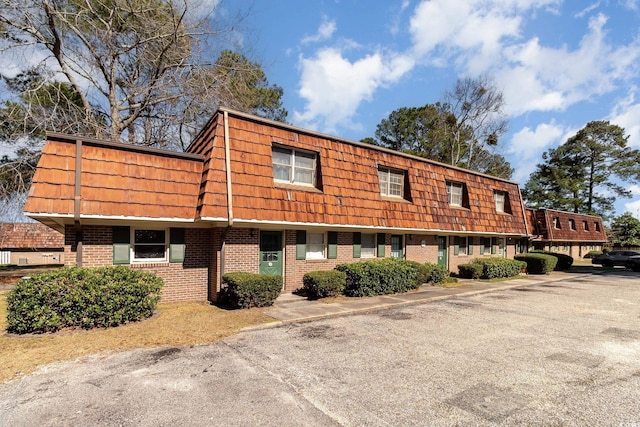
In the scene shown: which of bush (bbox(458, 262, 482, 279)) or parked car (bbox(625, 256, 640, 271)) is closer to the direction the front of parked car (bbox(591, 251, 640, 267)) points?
the bush

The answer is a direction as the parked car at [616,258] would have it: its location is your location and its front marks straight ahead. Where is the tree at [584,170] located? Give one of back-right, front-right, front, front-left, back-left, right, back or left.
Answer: right

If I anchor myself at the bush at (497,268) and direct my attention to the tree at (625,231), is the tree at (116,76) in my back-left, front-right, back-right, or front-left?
back-left

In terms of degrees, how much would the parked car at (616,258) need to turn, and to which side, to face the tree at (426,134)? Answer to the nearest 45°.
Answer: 0° — it already faces it

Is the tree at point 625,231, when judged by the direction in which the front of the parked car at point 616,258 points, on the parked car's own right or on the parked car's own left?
on the parked car's own right

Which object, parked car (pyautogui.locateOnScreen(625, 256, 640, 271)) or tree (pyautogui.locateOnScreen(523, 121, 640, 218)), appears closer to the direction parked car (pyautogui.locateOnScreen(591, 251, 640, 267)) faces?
the tree

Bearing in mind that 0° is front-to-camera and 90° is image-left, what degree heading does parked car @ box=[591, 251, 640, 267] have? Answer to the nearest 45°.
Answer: approximately 90°
